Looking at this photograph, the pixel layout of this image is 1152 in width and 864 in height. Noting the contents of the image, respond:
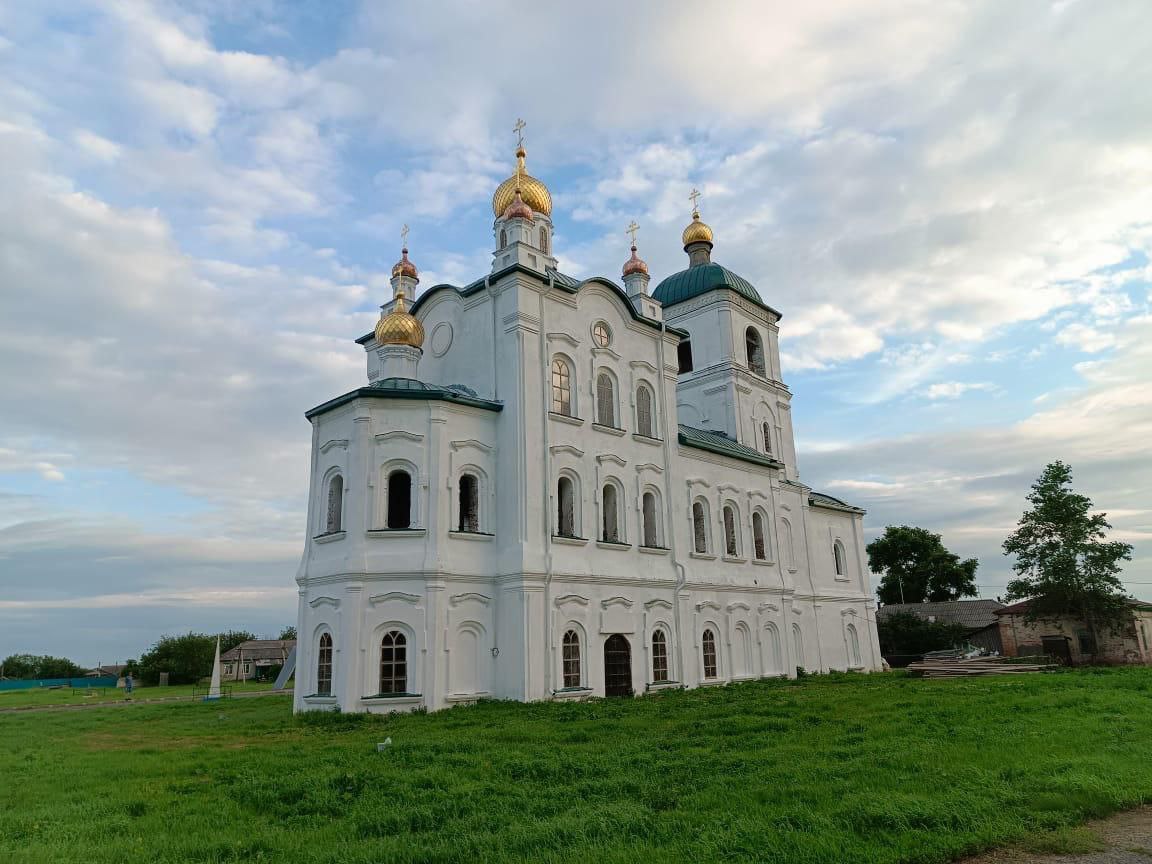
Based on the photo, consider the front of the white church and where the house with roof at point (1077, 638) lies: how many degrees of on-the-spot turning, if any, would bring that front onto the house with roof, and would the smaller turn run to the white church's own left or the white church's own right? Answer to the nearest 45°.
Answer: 0° — it already faces it

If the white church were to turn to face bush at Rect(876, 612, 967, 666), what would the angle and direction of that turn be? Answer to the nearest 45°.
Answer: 0° — it already faces it

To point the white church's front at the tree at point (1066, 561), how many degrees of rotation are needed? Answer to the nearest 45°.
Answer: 0° — it already faces it

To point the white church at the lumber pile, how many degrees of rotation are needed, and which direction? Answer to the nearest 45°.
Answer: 0° — it already faces it

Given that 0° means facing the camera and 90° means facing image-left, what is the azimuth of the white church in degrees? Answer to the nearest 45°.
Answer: approximately 225°

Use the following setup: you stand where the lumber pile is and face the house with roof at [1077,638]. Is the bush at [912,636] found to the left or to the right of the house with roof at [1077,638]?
left
